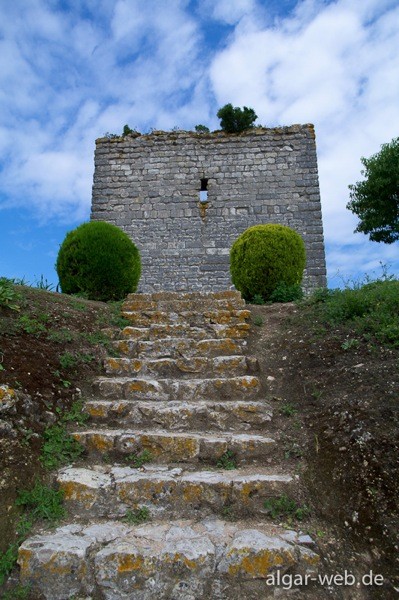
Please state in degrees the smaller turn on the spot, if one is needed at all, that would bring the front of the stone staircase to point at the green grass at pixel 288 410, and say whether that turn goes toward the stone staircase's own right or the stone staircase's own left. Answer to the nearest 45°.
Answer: approximately 135° to the stone staircase's own left

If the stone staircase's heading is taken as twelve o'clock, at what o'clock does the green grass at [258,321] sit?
The green grass is roughly at 7 o'clock from the stone staircase.

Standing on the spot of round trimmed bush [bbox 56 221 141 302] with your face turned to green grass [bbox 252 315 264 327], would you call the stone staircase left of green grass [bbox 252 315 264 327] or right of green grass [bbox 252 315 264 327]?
right

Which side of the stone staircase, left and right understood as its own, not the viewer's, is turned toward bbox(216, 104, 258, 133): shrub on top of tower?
back

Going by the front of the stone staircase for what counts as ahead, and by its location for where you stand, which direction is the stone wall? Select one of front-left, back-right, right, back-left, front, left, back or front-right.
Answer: back

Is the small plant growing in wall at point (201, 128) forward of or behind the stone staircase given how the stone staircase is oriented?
behind

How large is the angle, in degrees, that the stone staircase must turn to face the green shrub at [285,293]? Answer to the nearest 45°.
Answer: approximately 135° to its left

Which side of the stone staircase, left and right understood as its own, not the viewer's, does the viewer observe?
front

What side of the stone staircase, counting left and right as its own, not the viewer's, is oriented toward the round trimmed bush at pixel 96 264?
back

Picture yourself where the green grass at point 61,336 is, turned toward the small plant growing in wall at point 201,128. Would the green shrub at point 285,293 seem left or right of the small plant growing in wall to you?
right

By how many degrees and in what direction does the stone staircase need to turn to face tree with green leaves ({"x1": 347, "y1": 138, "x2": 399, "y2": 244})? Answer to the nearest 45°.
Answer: approximately 135° to its left
